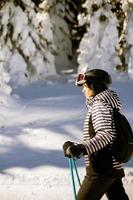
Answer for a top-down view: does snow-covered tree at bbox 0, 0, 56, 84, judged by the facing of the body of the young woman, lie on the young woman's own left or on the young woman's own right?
on the young woman's own right

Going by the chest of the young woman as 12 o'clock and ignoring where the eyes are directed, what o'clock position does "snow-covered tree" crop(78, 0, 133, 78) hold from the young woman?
The snow-covered tree is roughly at 3 o'clock from the young woman.

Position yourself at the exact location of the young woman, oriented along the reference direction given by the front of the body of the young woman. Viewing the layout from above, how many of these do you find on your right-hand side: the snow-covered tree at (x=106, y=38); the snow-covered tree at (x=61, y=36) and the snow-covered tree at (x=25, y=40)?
3

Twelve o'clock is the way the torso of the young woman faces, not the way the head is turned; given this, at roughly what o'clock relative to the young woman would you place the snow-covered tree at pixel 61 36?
The snow-covered tree is roughly at 3 o'clock from the young woman.

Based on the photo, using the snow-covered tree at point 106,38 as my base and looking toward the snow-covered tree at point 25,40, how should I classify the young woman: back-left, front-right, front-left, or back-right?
front-left

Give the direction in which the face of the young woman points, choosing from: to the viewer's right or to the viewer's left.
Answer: to the viewer's left

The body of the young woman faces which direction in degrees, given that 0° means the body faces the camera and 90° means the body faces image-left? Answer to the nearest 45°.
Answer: approximately 90°
